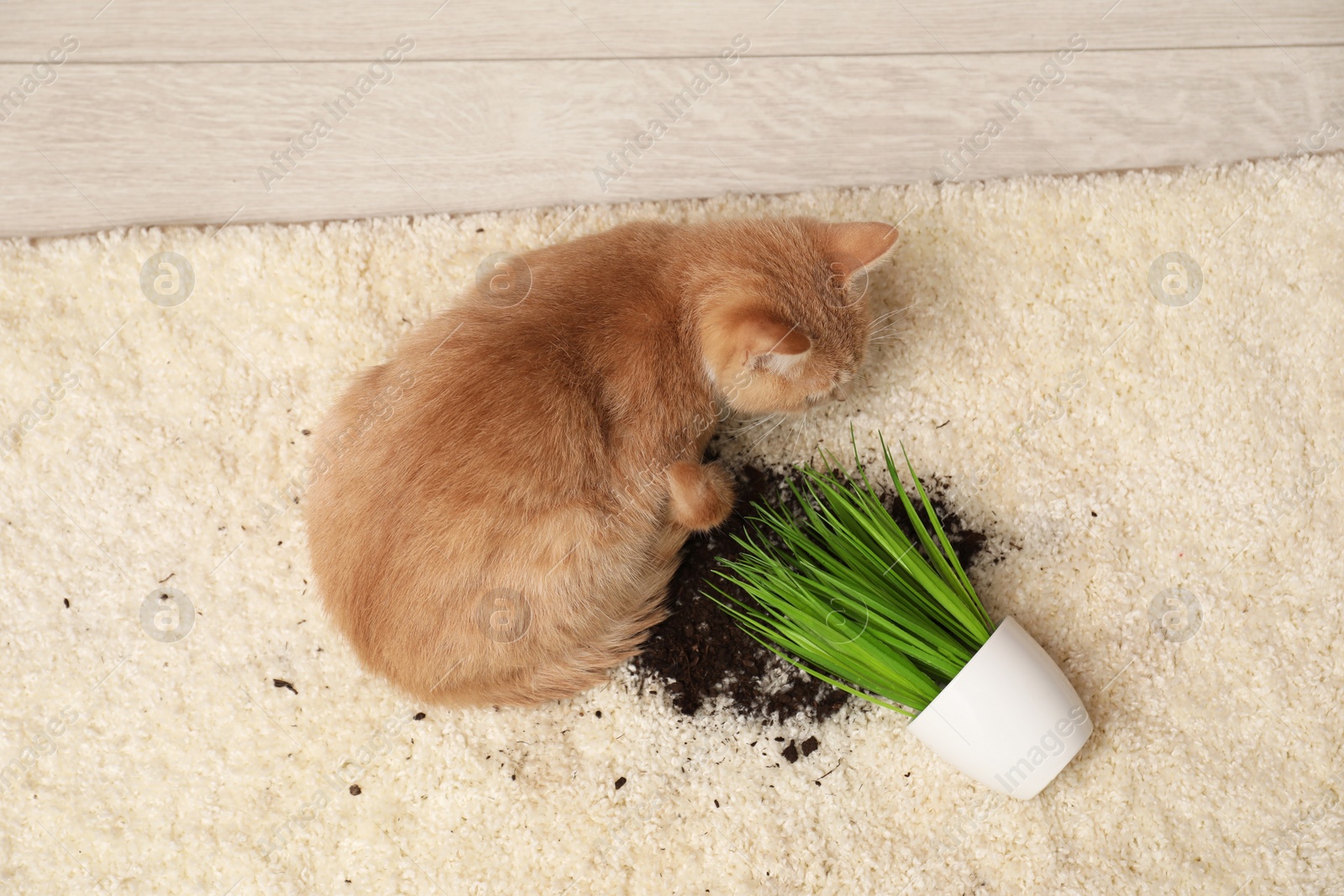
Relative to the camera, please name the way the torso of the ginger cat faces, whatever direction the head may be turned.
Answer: to the viewer's right
